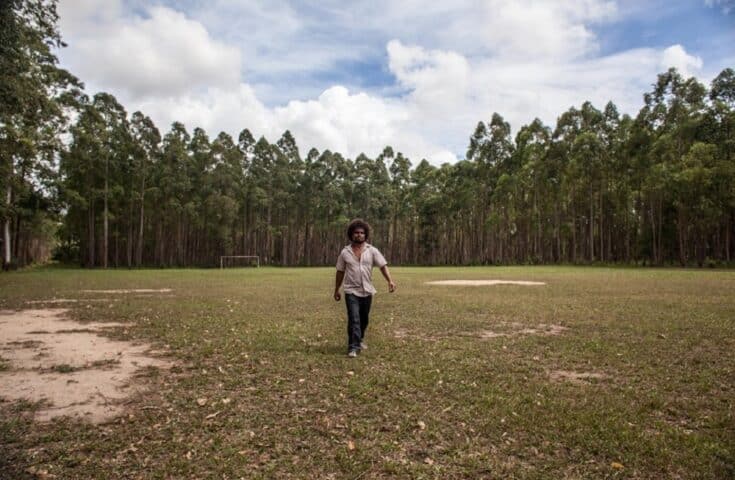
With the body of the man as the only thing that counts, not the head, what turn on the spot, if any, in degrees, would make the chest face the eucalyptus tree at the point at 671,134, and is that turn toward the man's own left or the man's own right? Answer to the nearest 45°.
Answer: approximately 135° to the man's own left

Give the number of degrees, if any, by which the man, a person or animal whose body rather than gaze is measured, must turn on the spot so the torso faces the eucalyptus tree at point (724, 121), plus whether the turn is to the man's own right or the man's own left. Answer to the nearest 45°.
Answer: approximately 135° to the man's own left

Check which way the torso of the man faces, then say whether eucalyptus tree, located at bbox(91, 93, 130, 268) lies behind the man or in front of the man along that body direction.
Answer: behind

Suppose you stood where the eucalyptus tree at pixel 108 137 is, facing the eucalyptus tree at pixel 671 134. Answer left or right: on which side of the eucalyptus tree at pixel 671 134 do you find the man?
right

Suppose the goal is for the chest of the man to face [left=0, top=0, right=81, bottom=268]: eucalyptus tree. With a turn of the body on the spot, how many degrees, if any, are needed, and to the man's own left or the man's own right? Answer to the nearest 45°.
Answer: approximately 135° to the man's own right

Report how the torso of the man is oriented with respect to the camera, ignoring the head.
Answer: toward the camera
